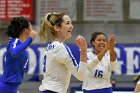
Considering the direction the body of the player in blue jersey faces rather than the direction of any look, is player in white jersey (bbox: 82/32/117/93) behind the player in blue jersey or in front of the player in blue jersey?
in front

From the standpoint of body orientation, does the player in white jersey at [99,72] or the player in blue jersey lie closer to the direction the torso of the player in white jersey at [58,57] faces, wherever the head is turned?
the player in white jersey

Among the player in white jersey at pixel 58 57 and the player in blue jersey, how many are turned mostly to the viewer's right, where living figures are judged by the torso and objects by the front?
2

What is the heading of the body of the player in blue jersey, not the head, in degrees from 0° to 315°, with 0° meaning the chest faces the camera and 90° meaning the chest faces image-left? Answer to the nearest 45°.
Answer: approximately 270°

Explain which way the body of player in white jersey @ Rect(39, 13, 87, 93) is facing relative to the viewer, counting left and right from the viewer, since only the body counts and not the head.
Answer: facing to the right of the viewer
